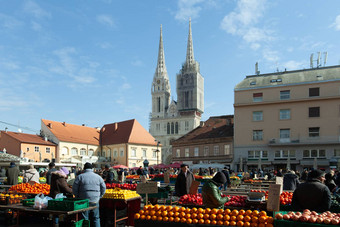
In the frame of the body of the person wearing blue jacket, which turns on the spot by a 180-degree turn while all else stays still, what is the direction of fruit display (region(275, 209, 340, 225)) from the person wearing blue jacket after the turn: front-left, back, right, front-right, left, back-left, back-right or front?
front-left

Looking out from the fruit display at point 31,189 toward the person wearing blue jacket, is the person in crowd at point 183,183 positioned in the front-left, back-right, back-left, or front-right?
front-left

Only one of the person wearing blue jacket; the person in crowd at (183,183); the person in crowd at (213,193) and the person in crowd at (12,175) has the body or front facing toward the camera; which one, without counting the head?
the person in crowd at (183,183)

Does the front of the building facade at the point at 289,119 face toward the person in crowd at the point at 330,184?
yes

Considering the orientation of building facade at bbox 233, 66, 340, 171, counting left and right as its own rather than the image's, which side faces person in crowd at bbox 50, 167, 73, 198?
front

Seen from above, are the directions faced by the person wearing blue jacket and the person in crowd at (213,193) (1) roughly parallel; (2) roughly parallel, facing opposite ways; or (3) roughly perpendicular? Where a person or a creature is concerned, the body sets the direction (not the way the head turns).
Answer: roughly perpendicular

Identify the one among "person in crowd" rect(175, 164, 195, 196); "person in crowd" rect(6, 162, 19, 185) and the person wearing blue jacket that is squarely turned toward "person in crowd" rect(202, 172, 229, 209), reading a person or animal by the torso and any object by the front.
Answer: "person in crowd" rect(175, 164, 195, 196)

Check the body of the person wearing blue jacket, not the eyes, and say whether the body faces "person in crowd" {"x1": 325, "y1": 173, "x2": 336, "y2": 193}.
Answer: no

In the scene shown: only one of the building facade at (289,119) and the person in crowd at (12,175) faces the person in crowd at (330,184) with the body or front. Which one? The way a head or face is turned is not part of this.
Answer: the building facade

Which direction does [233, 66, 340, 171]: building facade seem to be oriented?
toward the camera

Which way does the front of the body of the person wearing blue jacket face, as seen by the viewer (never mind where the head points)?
away from the camera

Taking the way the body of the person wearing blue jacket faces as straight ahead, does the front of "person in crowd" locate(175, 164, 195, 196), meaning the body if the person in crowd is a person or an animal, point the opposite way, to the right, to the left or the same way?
the opposite way

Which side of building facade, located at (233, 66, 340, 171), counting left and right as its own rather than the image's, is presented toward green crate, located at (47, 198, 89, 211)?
front

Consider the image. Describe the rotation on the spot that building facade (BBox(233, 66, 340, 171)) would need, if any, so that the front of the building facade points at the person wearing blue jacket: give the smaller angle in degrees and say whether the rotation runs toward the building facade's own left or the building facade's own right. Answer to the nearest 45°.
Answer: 0° — it already faces them

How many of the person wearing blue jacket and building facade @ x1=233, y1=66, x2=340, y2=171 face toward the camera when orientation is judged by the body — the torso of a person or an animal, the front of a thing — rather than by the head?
1
